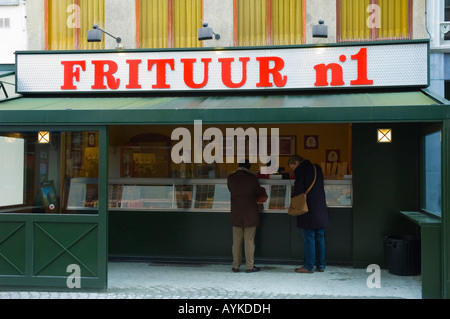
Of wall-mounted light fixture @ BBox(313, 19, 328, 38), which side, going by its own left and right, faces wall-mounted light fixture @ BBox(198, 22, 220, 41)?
right

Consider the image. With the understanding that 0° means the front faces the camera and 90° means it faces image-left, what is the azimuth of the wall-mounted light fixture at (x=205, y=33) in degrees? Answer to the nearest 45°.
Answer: approximately 45°

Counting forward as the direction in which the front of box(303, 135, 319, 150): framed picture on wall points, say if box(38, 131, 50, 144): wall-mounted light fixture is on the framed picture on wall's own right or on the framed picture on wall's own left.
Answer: on the framed picture on wall's own right

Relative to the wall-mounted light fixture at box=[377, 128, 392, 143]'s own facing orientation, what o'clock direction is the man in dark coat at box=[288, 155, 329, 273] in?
The man in dark coat is roughly at 2 o'clock from the wall-mounted light fixture.

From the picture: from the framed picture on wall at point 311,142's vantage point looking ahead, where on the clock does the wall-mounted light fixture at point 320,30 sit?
The wall-mounted light fixture is roughly at 12 o'clock from the framed picture on wall.

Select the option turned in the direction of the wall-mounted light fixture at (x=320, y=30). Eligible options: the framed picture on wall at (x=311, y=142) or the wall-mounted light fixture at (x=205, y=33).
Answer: the framed picture on wall
